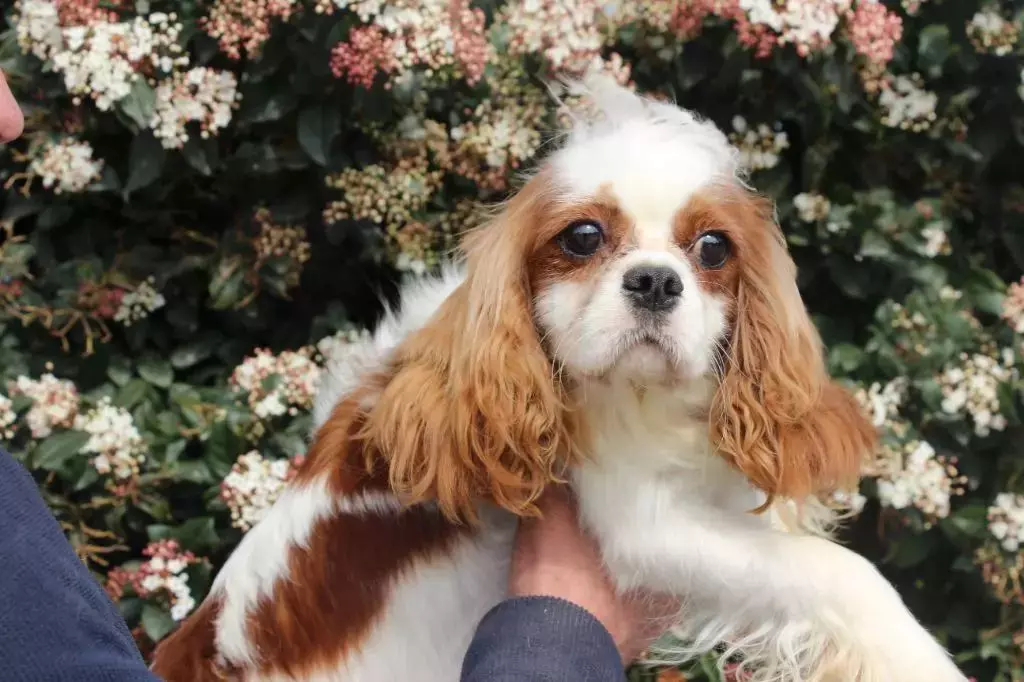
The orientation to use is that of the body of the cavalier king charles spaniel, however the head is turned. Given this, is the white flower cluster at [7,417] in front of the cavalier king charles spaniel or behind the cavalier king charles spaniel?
behind

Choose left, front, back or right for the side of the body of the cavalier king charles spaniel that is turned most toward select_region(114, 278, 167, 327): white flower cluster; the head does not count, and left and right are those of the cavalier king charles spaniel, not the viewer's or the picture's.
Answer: back

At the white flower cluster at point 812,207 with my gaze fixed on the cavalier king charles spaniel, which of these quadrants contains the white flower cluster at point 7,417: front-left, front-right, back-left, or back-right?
front-right

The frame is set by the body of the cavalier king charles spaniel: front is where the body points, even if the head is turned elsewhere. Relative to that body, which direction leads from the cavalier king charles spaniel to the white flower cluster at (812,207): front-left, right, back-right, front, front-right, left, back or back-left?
left

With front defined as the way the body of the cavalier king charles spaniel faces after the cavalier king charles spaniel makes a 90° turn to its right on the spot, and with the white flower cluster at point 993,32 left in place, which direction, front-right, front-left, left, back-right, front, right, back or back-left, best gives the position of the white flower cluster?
back

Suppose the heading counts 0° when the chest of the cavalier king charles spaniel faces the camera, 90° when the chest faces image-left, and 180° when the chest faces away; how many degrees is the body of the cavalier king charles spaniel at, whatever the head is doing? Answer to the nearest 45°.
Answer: approximately 315°
